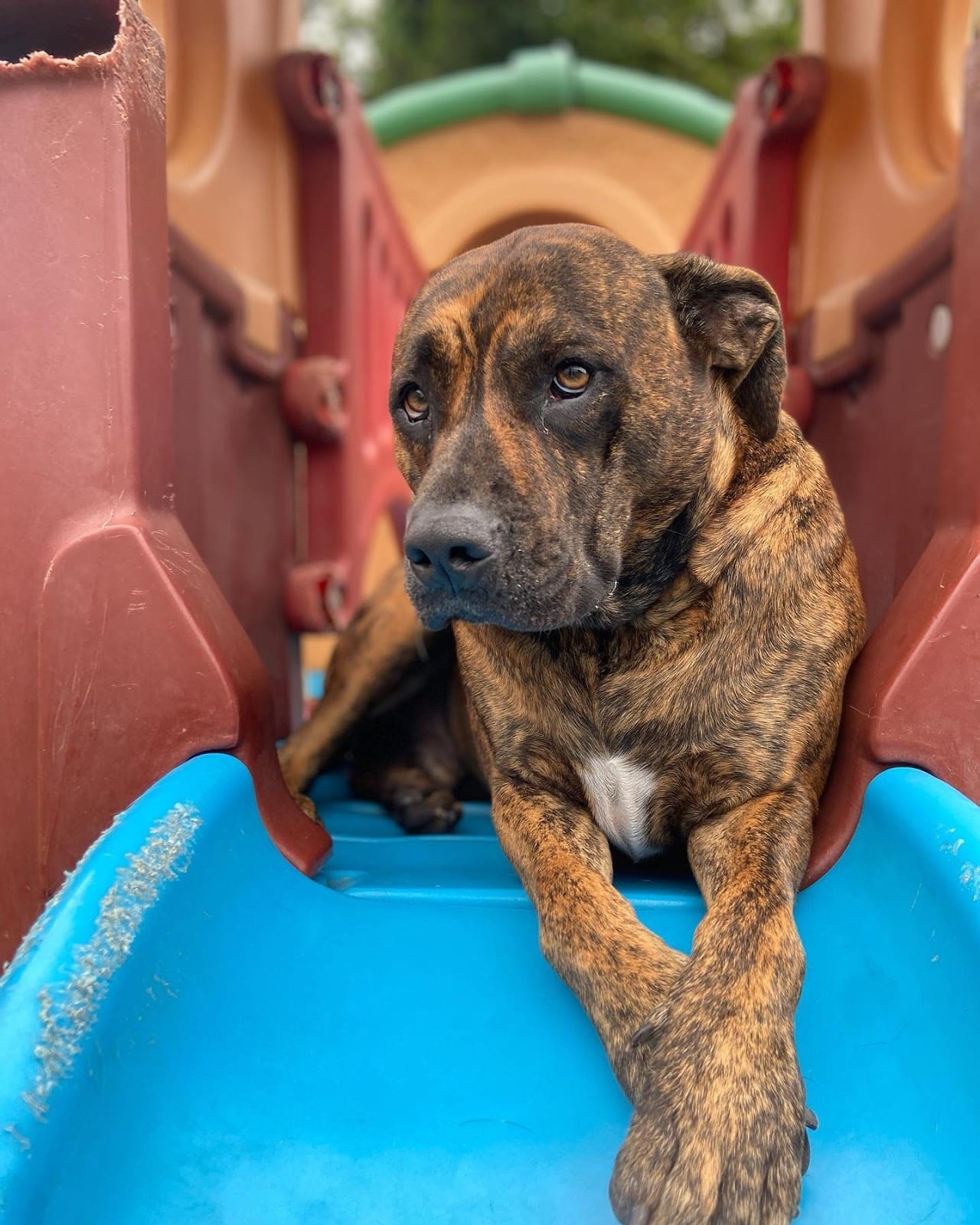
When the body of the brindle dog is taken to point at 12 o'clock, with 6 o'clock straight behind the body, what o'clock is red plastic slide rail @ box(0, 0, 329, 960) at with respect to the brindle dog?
The red plastic slide rail is roughly at 3 o'clock from the brindle dog.

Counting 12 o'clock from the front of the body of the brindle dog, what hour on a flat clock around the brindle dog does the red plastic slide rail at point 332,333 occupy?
The red plastic slide rail is roughly at 5 o'clock from the brindle dog.

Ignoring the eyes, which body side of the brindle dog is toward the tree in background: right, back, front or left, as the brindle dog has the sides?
back

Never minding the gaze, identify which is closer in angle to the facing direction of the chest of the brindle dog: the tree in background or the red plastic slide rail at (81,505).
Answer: the red plastic slide rail

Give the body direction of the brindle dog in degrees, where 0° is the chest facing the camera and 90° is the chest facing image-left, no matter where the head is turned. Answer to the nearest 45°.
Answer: approximately 0°
